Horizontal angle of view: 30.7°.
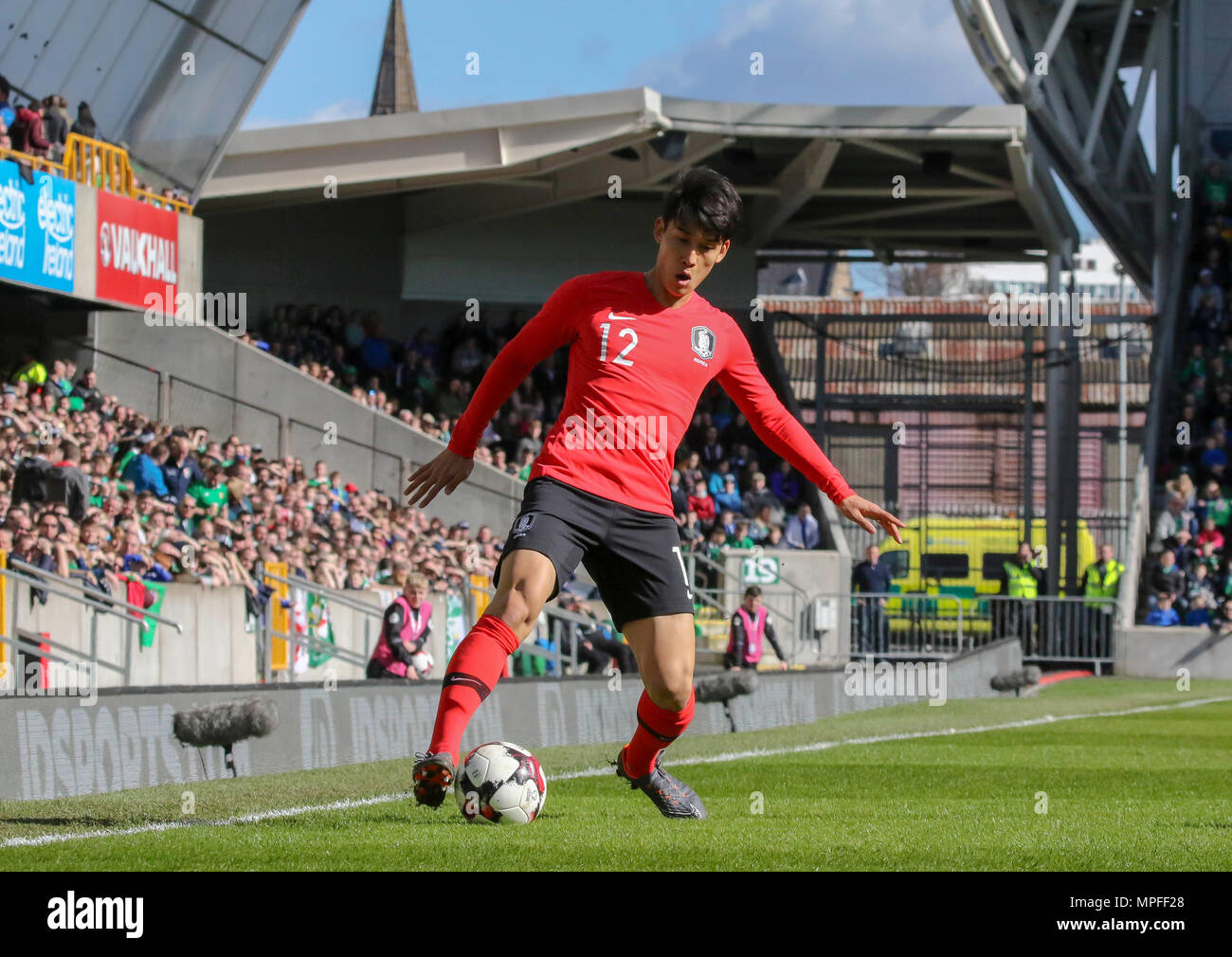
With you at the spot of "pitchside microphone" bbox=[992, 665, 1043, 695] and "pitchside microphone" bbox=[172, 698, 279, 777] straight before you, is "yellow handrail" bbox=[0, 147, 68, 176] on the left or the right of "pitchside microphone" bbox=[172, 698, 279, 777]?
right

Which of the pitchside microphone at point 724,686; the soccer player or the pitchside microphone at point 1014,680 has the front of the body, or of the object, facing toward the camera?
the soccer player

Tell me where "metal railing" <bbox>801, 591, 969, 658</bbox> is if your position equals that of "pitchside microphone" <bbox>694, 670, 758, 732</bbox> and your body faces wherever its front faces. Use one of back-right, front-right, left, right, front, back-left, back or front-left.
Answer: left

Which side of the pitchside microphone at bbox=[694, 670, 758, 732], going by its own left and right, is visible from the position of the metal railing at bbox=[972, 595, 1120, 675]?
left

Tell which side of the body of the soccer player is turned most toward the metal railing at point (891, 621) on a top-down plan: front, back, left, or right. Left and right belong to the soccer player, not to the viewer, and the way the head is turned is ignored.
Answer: back

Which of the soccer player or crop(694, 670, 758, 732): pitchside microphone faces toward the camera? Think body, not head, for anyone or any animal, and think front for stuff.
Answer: the soccer player

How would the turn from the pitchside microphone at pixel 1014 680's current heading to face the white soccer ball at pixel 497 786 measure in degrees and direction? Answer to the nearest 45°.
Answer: approximately 90° to its right

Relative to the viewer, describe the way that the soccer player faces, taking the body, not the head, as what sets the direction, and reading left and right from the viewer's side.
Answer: facing the viewer

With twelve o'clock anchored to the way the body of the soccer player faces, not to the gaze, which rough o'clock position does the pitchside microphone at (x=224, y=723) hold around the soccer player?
The pitchside microphone is roughly at 5 o'clock from the soccer player.
